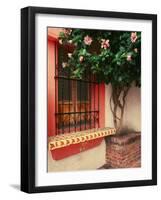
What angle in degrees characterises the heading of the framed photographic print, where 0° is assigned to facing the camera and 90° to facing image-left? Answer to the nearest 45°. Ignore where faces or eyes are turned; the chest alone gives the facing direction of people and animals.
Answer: approximately 315°
